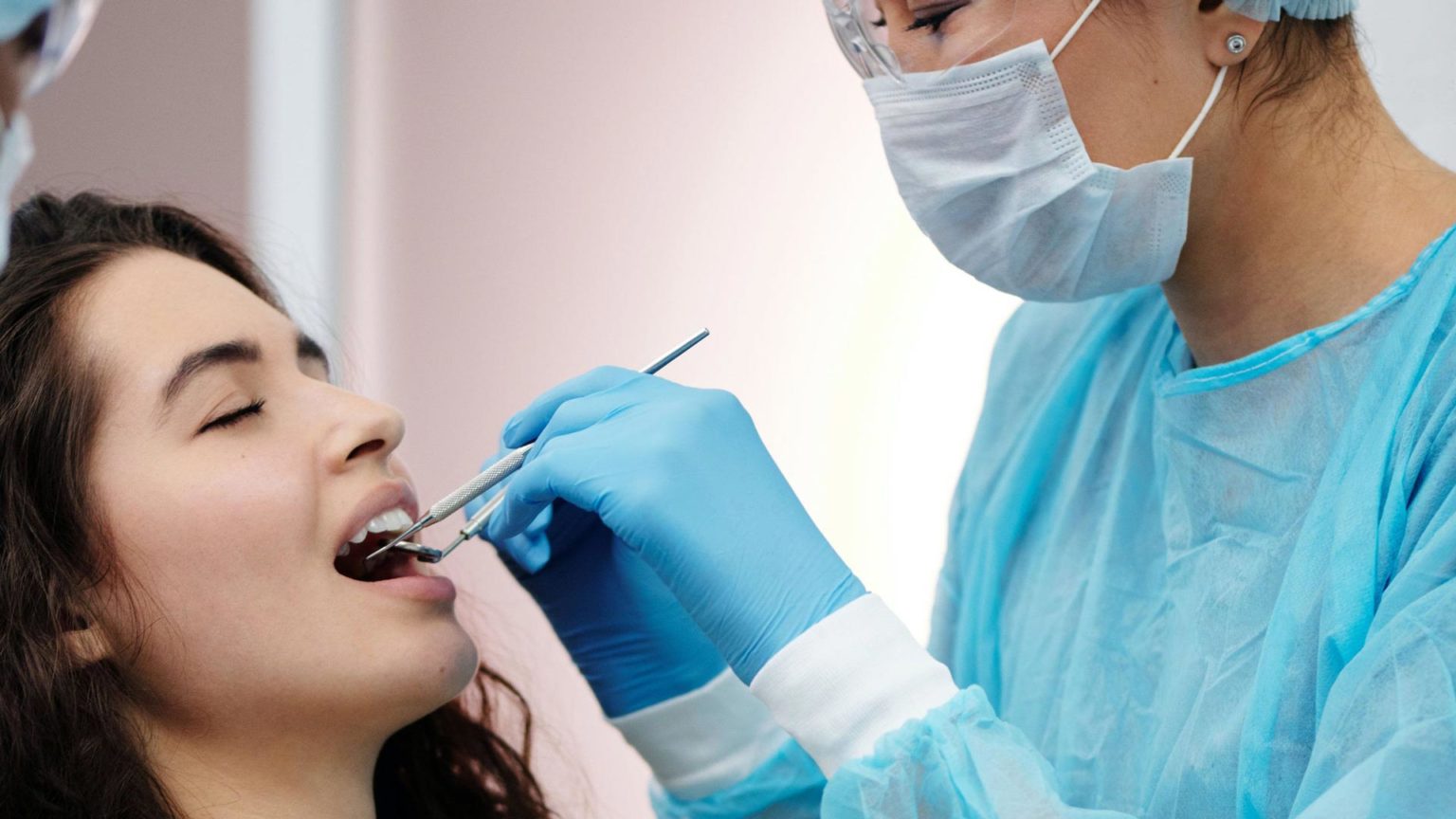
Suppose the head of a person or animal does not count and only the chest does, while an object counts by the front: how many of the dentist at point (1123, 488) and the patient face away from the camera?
0

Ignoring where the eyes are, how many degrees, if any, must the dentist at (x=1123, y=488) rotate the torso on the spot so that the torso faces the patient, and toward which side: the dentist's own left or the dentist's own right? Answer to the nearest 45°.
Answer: approximately 45° to the dentist's own right

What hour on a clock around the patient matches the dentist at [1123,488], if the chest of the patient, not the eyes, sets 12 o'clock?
The dentist is roughly at 11 o'clock from the patient.

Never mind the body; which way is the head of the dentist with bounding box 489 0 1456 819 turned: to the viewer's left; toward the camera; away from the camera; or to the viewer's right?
to the viewer's left

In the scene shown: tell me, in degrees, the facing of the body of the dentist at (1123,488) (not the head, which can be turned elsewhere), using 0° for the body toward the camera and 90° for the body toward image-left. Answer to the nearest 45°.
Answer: approximately 45°

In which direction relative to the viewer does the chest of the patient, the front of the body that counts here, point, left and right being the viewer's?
facing the viewer and to the right of the viewer
